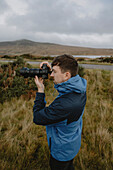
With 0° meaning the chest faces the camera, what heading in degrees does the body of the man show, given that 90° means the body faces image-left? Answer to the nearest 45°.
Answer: approximately 90°

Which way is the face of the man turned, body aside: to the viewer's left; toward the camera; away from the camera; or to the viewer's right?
to the viewer's left
